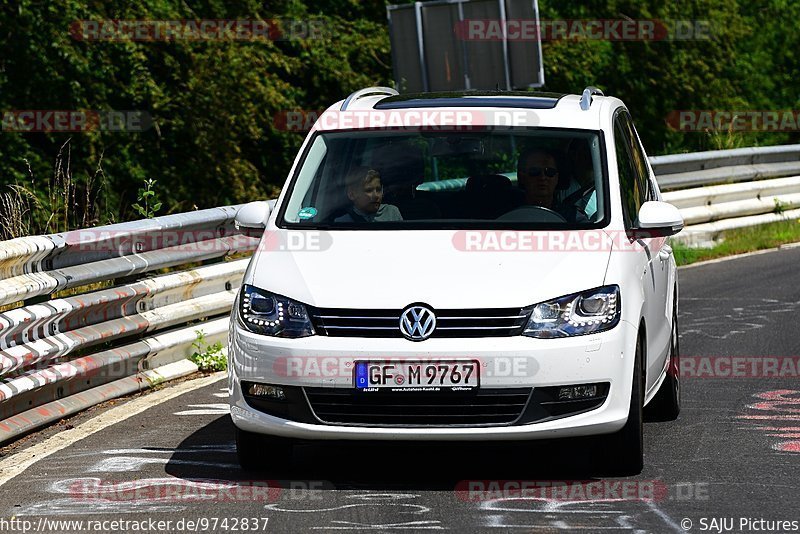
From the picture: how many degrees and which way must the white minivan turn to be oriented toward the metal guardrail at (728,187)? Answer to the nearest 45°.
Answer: approximately 180°

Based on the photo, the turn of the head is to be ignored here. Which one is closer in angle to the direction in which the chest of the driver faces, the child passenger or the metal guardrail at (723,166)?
the child passenger

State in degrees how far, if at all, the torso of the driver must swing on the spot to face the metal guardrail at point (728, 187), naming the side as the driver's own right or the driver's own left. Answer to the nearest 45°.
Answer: approximately 180°

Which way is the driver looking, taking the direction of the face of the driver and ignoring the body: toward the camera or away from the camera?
toward the camera

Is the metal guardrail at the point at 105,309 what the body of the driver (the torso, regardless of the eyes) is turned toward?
no

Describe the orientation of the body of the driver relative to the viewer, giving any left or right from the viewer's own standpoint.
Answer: facing the viewer

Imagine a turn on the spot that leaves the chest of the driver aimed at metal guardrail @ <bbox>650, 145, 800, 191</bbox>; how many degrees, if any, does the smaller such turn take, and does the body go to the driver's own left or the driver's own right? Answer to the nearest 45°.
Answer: approximately 180°

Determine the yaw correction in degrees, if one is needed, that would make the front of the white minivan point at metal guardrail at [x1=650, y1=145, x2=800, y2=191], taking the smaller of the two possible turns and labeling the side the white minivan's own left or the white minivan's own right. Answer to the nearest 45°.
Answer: approximately 180°

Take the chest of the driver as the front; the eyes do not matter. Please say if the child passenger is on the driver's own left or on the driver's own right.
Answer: on the driver's own right
